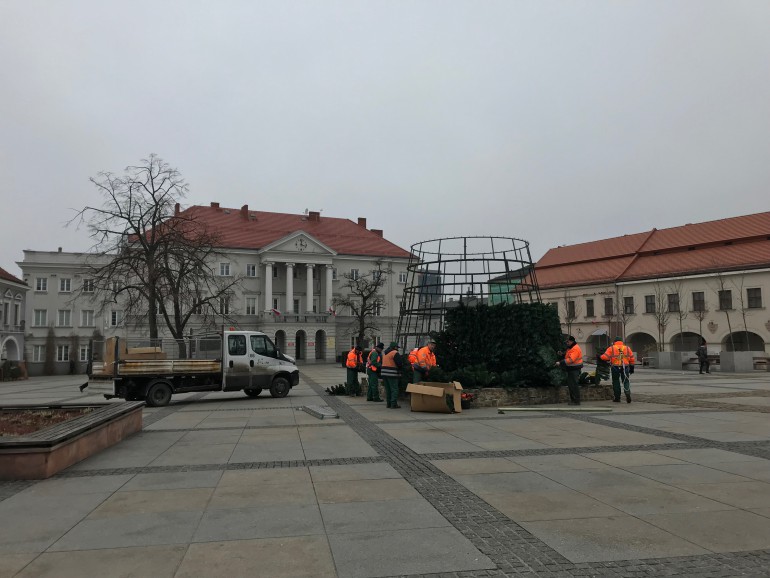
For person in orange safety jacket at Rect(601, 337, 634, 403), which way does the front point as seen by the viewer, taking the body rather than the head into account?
away from the camera

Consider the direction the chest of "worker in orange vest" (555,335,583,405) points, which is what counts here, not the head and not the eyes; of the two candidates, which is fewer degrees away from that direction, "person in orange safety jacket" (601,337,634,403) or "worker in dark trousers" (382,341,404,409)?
the worker in dark trousers

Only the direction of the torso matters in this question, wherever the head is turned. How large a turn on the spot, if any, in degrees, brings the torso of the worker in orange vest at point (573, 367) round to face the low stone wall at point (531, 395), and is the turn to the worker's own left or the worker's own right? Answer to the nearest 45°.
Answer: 0° — they already face it

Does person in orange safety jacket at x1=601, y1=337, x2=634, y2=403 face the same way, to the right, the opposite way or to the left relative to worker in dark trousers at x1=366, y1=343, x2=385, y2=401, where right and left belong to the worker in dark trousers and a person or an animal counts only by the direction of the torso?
to the left

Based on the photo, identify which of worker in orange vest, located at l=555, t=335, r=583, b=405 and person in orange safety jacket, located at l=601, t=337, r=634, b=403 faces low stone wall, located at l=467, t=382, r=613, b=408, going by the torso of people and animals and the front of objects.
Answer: worker in orange vest, located at l=555, t=335, r=583, b=405

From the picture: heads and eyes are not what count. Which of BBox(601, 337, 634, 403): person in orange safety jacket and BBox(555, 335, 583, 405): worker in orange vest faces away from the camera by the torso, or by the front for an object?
BBox(601, 337, 634, 403): person in orange safety jacket

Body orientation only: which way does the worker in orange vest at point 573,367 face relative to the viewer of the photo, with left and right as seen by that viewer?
facing to the left of the viewer
